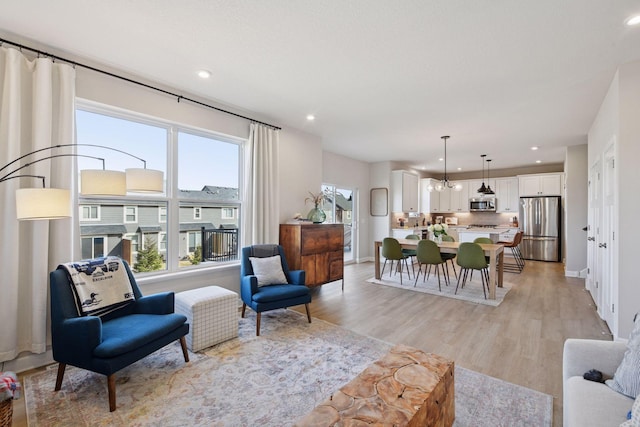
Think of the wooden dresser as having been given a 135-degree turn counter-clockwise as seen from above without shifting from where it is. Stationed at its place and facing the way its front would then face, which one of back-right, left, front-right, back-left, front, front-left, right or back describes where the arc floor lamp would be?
back-left

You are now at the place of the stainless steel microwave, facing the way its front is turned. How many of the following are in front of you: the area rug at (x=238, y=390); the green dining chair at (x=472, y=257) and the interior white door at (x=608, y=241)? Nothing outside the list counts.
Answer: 3

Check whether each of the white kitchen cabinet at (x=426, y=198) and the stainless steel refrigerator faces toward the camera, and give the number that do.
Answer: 2

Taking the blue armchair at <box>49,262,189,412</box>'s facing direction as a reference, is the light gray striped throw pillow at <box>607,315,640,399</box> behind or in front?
in front

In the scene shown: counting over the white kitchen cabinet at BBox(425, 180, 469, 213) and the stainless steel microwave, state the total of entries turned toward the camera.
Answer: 2
